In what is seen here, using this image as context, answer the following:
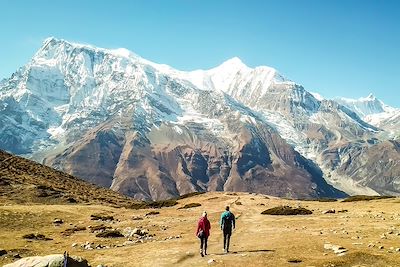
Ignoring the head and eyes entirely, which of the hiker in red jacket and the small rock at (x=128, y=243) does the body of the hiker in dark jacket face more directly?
the small rock

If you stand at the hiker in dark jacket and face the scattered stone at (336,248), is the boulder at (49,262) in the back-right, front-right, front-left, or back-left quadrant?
back-right

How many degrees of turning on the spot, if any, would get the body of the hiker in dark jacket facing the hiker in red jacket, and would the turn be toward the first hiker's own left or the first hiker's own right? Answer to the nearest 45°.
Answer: approximately 135° to the first hiker's own left

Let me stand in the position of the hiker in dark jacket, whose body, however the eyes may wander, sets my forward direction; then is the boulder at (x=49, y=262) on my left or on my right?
on my left

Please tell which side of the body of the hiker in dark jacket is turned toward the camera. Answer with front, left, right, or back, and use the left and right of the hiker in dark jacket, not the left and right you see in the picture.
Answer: back

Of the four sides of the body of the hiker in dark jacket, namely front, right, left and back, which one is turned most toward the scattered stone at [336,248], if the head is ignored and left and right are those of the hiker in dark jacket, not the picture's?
right

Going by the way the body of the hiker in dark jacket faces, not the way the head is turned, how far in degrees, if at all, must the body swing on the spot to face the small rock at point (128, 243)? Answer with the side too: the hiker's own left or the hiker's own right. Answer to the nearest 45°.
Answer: approximately 45° to the hiker's own left

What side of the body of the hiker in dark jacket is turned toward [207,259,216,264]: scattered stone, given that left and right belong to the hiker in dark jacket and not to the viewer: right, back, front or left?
back
